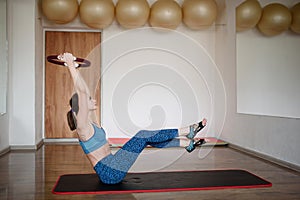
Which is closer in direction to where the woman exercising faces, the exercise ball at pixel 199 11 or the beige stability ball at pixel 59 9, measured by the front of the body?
the exercise ball

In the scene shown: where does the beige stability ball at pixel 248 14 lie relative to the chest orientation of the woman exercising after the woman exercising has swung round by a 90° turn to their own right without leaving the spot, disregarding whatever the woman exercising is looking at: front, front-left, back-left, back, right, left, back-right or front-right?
back-left

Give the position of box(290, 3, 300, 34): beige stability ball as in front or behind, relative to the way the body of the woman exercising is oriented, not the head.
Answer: in front

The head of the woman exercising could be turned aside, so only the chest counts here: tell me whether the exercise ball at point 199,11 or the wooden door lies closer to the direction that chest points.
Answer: the exercise ball

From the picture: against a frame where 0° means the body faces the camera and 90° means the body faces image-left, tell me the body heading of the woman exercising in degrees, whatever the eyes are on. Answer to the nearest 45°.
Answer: approximately 270°

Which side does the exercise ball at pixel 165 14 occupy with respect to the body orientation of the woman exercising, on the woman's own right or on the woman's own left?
on the woman's own left

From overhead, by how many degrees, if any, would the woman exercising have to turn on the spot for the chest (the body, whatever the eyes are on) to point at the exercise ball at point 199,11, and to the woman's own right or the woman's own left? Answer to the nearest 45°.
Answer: approximately 45° to the woman's own left

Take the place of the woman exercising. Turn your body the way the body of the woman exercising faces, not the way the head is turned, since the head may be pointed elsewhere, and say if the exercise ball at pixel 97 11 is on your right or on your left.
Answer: on your left
